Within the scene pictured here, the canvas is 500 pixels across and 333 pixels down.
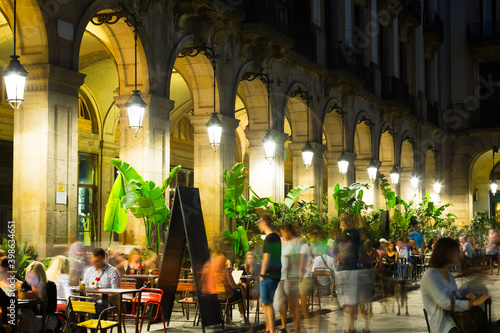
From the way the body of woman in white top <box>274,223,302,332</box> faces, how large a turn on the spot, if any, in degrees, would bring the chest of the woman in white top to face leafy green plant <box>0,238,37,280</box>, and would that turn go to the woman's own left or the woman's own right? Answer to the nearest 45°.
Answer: approximately 45° to the woman's own right

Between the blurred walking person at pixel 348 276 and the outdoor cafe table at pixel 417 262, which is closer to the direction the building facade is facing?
the blurred walking person

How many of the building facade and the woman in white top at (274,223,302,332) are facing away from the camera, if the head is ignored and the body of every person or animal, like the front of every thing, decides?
0

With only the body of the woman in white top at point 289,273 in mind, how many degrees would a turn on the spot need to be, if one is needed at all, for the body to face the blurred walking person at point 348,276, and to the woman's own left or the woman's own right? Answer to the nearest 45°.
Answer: approximately 135° to the woman's own left

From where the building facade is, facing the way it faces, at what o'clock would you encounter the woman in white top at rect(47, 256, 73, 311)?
The woman in white top is roughly at 2 o'clock from the building facade.

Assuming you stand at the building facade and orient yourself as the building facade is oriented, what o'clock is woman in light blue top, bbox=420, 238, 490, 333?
The woman in light blue top is roughly at 1 o'clock from the building facade.

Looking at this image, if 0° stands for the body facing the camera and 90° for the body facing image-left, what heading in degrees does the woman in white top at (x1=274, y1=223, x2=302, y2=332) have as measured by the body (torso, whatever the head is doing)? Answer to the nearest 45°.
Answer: approximately 45°
